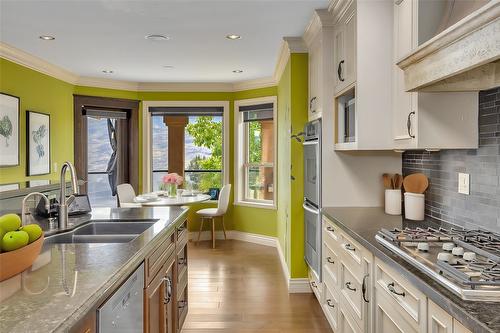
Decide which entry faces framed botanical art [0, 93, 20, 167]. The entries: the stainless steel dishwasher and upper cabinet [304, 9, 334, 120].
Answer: the upper cabinet

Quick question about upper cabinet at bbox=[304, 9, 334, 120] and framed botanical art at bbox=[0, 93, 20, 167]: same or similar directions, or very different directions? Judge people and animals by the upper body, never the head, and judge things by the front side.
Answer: very different directions

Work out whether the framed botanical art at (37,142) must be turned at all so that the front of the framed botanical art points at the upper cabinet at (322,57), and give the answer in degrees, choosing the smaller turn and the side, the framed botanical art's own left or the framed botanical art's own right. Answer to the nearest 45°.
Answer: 0° — it already faces it

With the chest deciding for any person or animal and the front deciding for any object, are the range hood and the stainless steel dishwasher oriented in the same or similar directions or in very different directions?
very different directions

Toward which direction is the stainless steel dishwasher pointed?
to the viewer's right

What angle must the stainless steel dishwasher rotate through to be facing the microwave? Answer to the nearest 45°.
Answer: approximately 45° to its left

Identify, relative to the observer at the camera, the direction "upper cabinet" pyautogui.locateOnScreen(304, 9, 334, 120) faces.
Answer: facing to the left of the viewer

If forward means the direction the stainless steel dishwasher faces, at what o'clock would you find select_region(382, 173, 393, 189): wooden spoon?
The wooden spoon is roughly at 11 o'clock from the stainless steel dishwasher.

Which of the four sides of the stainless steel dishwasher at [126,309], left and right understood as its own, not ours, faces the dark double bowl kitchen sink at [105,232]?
left

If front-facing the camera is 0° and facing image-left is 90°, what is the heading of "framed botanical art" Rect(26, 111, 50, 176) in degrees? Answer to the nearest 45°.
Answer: approximately 315°
